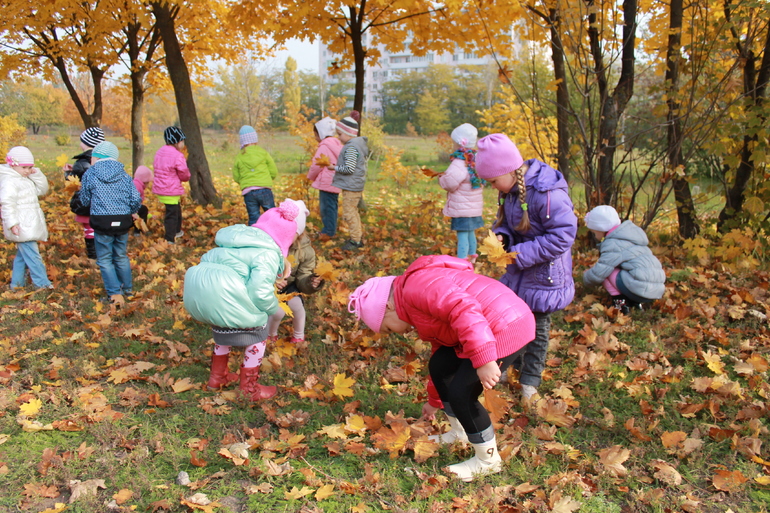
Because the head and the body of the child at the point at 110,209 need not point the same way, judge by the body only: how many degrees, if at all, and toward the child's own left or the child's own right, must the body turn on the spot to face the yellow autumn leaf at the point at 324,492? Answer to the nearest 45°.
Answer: approximately 180°

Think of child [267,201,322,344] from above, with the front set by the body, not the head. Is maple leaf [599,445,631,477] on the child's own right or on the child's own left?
on the child's own left

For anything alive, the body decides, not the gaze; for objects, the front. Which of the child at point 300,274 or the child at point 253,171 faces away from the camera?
the child at point 253,171

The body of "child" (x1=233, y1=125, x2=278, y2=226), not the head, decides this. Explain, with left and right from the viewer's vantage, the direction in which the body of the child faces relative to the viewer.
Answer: facing away from the viewer

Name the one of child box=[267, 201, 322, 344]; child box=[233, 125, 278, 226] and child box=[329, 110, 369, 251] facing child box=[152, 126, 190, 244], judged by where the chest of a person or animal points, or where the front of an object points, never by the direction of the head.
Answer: child box=[329, 110, 369, 251]

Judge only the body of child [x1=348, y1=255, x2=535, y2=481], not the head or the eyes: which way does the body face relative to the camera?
to the viewer's left

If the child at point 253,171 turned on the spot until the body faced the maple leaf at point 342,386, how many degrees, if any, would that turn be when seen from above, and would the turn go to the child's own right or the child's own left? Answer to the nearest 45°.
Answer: approximately 180°

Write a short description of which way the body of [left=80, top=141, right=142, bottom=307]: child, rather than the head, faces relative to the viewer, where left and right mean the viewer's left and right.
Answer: facing away from the viewer

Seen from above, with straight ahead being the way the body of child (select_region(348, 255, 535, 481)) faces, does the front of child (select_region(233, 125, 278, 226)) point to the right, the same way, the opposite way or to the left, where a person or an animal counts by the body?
to the right
